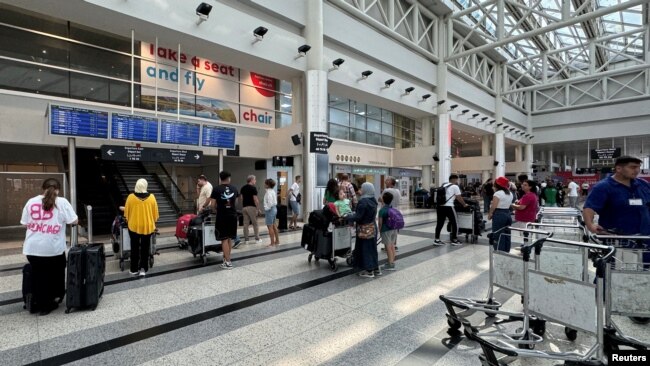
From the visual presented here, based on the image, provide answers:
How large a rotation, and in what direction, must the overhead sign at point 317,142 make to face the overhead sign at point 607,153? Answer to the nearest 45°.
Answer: approximately 90° to its left

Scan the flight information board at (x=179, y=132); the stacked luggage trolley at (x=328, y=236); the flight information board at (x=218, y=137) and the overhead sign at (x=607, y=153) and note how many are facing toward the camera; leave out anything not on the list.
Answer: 3

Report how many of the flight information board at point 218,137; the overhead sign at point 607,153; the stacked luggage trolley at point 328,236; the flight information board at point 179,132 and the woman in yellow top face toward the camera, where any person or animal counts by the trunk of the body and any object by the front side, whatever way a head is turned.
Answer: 3

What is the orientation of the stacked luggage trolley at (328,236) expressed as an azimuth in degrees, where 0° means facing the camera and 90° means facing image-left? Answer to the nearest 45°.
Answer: approximately 135°

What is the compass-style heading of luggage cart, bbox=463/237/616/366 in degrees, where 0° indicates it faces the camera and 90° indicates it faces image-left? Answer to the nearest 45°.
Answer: approximately 45°

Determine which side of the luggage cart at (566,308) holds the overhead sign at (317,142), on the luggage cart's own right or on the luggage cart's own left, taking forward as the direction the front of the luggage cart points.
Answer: on the luggage cart's own right

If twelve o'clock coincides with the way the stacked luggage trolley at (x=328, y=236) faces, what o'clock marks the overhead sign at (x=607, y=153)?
The overhead sign is roughly at 3 o'clock from the stacked luggage trolley.

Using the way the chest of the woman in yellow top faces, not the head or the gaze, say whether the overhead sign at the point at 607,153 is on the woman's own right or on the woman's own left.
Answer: on the woman's own right

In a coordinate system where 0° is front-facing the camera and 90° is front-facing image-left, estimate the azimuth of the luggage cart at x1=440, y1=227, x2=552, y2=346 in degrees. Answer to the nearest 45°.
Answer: approximately 45°

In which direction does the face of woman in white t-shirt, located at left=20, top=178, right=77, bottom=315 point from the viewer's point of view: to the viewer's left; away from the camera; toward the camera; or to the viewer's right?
away from the camera
